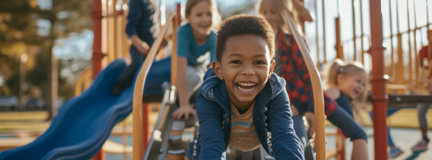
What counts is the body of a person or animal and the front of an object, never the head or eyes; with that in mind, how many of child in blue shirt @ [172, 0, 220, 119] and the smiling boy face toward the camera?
2

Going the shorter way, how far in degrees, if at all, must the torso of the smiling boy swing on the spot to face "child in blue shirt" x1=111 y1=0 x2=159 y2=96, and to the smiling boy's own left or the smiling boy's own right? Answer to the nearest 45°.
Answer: approximately 135° to the smiling boy's own right

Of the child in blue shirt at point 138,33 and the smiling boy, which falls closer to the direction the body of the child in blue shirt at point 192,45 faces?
the smiling boy

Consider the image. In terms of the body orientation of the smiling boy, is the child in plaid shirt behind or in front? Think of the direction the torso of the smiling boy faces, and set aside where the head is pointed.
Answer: behind

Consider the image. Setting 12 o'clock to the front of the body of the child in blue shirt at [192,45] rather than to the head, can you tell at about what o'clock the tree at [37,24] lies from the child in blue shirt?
The tree is roughly at 5 o'clock from the child in blue shirt.

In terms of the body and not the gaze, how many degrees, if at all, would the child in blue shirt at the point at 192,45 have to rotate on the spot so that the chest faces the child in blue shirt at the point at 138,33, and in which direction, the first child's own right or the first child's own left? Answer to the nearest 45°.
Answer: approximately 135° to the first child's own right

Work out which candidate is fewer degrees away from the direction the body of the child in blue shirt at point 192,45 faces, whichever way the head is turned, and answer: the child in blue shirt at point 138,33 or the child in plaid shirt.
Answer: the child in plaid shirt

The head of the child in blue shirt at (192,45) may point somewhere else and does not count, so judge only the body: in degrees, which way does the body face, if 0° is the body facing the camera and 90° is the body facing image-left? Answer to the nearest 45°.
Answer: approximately 0°

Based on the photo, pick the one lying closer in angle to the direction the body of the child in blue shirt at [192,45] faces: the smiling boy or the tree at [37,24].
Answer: the smiling boy

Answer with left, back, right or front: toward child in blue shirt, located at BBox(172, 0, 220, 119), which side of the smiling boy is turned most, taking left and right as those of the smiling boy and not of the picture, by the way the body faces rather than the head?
back
